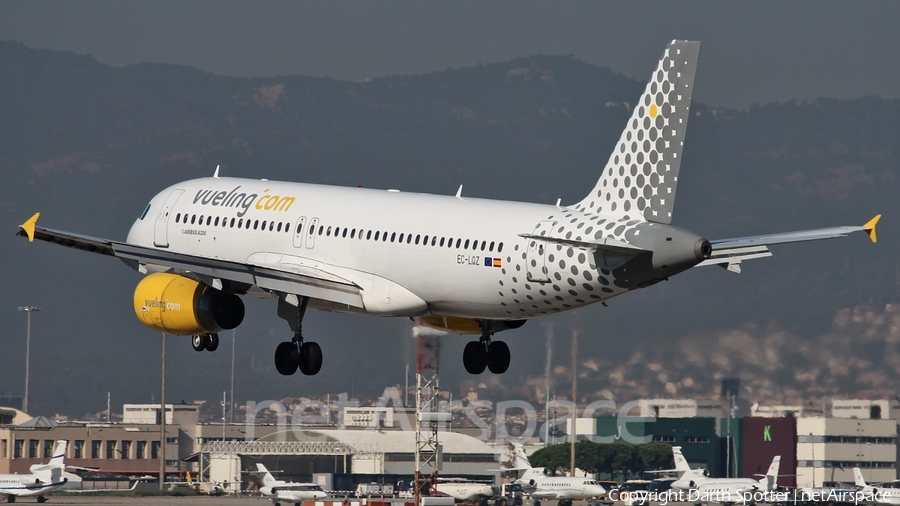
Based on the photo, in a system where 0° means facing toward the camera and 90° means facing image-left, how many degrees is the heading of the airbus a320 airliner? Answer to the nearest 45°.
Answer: approximately 135°
